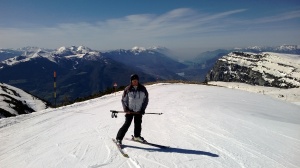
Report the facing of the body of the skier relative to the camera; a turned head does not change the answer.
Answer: toward the camera
